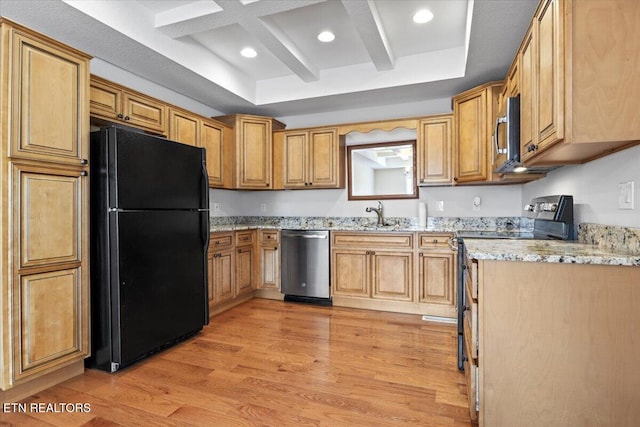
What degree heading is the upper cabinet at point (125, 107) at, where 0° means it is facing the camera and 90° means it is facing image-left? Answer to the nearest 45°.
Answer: approximately 315°

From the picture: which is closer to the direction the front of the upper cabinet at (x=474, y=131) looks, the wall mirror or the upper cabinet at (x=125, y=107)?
the upper cabinet

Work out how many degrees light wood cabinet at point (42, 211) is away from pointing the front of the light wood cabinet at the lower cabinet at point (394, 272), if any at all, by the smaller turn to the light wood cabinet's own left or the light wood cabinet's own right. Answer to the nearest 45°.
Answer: approximately 45° to the light wood cabinet's own left

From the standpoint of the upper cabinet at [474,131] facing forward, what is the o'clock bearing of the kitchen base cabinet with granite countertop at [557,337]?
The kitchen base cabinet with granite countertop is roughly at 10 o'clock from the upper cabinet.

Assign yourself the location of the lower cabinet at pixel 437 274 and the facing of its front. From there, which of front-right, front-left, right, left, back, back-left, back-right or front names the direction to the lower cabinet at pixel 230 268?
right

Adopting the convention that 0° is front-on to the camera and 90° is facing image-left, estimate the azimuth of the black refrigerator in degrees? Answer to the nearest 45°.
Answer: approximately 315°

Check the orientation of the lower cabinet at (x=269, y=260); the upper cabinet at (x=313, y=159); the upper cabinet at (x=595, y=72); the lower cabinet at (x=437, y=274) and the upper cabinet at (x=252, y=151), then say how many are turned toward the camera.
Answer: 4

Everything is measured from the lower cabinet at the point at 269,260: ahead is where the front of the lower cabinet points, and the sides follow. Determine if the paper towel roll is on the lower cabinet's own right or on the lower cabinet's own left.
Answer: on the lower cabinet's own left

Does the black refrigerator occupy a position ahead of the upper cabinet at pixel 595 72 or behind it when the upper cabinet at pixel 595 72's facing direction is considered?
ahead
